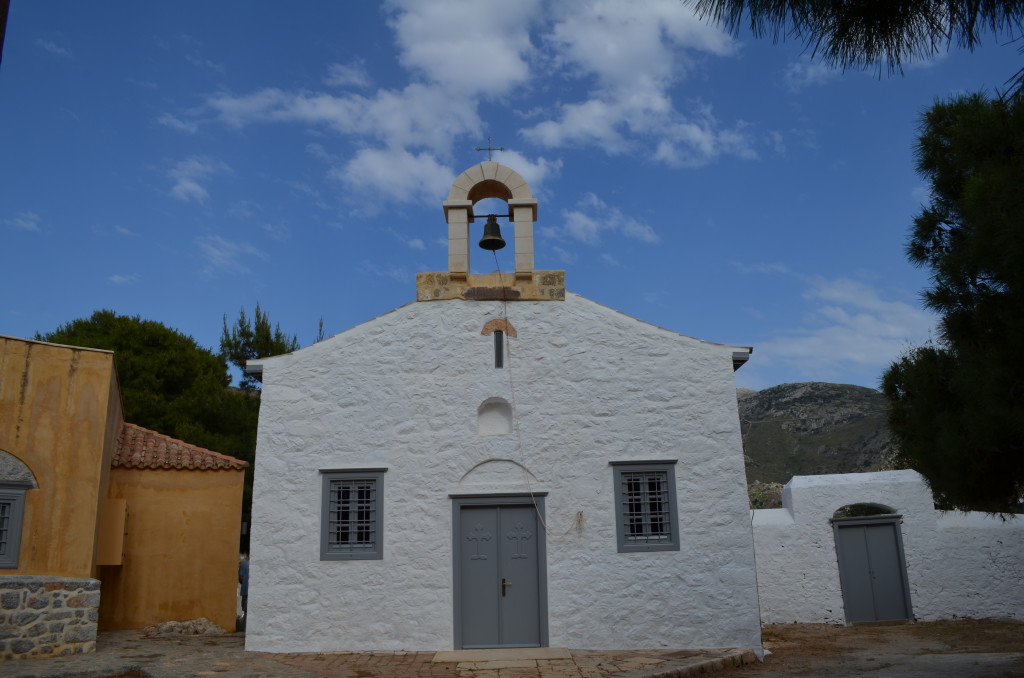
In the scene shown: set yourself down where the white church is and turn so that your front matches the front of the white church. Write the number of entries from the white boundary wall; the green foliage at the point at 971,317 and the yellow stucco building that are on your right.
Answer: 1

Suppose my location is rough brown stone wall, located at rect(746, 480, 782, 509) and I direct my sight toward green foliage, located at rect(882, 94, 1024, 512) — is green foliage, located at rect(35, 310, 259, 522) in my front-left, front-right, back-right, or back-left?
front-right

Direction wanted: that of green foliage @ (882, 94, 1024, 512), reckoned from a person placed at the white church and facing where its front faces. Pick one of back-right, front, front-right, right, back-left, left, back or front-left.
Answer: front-left

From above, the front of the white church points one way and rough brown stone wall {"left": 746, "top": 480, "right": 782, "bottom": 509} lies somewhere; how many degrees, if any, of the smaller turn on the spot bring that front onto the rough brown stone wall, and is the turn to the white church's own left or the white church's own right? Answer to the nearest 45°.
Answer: approximately 135° to the white church's own left

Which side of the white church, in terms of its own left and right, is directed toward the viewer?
front

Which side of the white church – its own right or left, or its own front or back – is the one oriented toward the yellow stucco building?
right

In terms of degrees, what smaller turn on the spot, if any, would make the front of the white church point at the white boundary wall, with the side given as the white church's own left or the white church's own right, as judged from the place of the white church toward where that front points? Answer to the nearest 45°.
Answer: approximately 135° to the white church's own left

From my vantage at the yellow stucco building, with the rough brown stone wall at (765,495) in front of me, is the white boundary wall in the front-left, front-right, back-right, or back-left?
front-right

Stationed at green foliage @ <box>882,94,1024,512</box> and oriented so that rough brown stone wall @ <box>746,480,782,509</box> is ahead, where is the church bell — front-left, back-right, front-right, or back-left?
front-left

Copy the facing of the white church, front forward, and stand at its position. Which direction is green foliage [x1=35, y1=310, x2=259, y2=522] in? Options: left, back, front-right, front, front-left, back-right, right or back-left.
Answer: back-right

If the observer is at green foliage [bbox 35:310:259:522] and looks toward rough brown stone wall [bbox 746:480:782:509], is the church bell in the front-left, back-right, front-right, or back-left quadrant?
front-right
